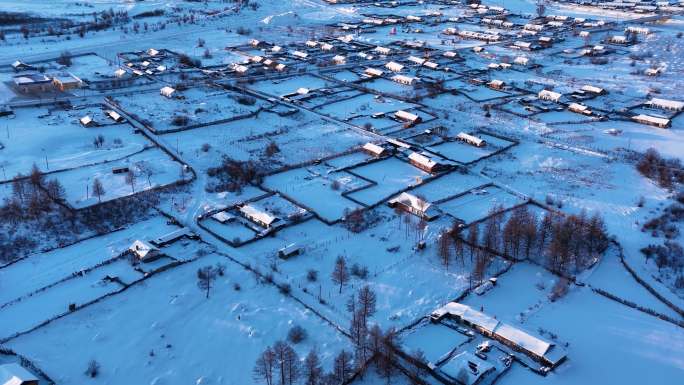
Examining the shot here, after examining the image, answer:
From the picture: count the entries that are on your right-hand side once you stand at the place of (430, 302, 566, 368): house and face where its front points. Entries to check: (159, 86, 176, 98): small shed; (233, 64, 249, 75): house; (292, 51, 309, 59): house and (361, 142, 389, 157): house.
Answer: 4

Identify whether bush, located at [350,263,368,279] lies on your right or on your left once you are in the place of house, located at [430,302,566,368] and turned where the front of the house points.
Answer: on your right

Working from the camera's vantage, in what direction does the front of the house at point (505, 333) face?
facing the viewer and to the left of the viewer

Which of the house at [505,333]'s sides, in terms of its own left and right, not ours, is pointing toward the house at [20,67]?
right

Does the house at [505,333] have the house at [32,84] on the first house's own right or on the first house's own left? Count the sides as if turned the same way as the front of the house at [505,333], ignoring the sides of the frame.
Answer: on the first house's own right

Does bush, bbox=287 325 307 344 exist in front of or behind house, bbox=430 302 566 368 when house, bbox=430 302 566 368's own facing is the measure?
in front

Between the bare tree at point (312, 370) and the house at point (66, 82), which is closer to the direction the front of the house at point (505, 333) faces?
the bare tree

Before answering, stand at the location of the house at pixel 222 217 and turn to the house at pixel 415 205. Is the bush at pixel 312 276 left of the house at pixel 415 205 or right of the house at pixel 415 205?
right

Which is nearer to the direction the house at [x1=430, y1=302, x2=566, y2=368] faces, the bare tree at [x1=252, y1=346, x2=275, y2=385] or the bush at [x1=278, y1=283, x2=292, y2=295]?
the bare tree

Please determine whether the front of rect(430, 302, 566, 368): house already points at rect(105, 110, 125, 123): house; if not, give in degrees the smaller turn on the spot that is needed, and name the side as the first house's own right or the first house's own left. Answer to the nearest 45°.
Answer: approximately 90° to the first house's own right

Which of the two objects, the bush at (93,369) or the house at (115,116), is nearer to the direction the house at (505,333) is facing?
the bush

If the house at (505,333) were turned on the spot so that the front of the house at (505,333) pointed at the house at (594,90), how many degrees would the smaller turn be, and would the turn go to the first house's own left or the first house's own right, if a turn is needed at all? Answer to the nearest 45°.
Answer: approximately 135° to the first house's own right

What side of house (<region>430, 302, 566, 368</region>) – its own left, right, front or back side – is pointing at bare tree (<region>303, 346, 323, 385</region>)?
front

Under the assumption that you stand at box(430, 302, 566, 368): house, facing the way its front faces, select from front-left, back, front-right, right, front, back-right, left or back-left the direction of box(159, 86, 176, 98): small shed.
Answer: right

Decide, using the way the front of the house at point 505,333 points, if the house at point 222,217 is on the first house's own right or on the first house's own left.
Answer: on the first house's own right

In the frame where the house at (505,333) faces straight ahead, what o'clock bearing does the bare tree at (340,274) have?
The bare tree is roughly at 2 o'clock from the house.

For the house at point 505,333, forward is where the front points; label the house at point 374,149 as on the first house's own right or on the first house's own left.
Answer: on the first house's own right
